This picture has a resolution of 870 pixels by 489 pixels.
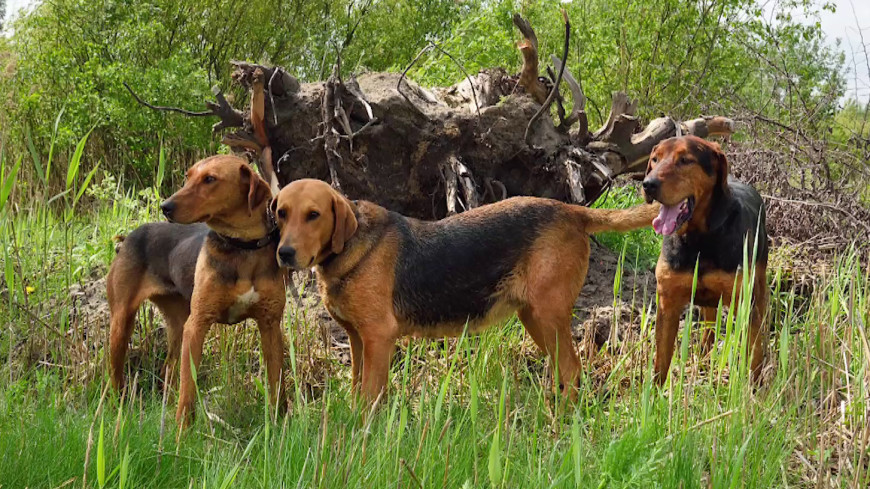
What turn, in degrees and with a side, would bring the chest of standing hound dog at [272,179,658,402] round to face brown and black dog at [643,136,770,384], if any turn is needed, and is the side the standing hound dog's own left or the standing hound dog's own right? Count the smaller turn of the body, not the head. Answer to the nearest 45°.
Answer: approximately 180°

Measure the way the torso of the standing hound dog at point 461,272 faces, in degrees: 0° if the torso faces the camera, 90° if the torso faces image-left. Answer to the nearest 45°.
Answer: approximately 90°

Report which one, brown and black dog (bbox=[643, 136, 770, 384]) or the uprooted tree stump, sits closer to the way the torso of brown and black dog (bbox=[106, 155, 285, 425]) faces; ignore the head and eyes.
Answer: the brown and black dog

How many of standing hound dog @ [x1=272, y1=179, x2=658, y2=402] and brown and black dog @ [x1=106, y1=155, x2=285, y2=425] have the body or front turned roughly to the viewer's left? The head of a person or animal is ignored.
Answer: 1

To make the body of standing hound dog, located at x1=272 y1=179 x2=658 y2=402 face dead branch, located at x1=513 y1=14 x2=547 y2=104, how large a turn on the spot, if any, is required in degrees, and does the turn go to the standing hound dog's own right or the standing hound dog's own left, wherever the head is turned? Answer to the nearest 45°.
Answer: approximately 90° to the standing hound dog's own right

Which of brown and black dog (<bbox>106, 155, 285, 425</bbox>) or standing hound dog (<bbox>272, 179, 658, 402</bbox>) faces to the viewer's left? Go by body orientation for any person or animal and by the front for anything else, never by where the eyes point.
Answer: the standing hound dog

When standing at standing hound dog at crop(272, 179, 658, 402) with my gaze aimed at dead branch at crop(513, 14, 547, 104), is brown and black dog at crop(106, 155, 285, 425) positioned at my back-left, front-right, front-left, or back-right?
back-left

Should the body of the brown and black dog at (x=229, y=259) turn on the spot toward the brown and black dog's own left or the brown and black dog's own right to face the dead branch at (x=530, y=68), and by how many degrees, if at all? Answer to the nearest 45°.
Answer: approximately 90° to the brown and black dog's own left

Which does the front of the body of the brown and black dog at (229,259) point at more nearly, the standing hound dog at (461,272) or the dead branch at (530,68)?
the standing hound dog

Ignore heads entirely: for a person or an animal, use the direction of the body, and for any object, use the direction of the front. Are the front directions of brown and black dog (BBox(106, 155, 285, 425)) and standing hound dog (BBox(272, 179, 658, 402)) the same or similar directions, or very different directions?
very different directions

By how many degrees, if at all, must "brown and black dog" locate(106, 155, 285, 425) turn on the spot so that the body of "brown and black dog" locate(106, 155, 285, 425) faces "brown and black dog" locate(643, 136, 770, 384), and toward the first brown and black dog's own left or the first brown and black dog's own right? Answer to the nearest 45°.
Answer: approximately 45° to the first brown and black dog's own left

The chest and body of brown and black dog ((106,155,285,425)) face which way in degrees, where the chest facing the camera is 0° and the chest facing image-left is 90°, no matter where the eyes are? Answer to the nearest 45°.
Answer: approximately 315°

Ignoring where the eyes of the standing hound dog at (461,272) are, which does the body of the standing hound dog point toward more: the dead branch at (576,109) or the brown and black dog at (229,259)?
the brown and black dog

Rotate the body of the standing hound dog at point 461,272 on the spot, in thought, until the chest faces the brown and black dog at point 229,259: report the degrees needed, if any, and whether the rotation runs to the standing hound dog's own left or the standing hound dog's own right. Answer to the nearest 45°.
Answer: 0° — it already faces it
